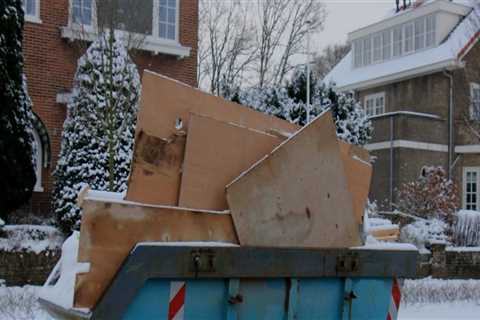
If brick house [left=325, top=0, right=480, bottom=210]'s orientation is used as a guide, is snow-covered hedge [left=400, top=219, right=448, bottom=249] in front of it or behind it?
in front

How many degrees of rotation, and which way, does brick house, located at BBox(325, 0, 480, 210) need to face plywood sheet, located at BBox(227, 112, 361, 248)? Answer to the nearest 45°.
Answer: approximately 45° to its left

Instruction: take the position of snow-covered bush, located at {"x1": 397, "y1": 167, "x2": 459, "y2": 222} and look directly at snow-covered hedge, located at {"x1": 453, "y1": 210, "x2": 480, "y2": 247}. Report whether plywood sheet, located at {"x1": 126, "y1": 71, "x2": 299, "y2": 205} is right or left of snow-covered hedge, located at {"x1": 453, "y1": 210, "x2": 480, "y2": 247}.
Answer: right

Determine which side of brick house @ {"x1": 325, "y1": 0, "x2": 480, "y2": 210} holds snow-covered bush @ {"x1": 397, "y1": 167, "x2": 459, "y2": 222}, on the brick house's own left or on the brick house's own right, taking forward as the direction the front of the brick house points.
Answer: on the brick house's own left

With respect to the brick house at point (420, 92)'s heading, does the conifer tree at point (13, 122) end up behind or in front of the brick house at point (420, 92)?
in front

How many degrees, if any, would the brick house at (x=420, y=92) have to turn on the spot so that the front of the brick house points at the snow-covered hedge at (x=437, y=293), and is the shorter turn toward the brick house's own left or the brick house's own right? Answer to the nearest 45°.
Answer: approximately 45° to the brick house's own left

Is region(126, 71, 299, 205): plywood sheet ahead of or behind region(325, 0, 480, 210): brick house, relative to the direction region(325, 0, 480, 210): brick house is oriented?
ahead

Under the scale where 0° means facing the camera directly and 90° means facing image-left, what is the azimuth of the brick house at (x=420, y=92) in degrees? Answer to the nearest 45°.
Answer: approximately 45°
